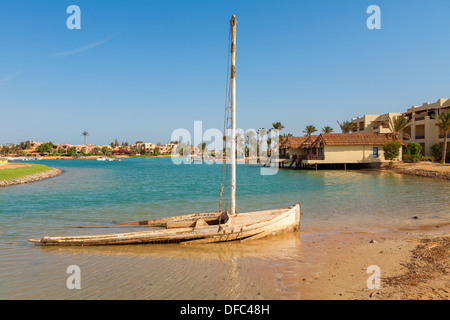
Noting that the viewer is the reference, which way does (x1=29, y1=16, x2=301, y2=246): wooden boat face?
facing to the right of the viewer

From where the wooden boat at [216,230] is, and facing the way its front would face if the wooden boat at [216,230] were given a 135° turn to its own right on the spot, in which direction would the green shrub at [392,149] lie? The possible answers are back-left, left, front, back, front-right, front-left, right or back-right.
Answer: back

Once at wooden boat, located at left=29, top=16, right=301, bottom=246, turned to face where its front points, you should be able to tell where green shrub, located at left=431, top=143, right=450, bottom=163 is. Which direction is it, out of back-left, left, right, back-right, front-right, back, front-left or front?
front-left
